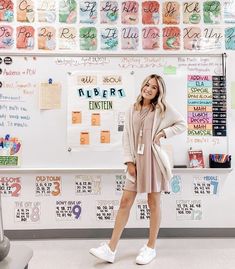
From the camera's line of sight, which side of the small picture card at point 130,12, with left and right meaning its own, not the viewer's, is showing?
front

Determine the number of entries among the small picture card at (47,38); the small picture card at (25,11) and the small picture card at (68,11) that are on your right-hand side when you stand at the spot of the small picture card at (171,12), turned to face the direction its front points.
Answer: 3

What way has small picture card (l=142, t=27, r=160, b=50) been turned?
toward the camera

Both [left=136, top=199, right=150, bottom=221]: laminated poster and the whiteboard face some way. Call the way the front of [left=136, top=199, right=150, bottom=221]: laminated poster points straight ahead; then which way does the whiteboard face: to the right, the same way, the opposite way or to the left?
the same way

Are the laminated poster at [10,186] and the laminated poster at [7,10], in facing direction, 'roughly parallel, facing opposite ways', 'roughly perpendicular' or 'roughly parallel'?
roughly parallel

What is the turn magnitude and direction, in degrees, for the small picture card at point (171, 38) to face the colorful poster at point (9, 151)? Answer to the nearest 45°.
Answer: approximately 90° to its right

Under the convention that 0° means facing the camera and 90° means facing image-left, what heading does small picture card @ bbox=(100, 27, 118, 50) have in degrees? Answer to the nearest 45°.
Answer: approximately 0°

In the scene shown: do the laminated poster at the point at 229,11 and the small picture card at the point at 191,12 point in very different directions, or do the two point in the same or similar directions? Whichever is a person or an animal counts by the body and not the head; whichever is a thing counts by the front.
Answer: same or similar directions

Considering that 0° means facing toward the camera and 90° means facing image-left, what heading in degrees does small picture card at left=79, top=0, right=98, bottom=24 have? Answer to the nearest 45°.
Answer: approximately 0°

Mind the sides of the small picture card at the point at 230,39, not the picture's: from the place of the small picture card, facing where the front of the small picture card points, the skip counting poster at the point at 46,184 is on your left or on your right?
on your right

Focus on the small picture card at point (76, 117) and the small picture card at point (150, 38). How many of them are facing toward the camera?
2

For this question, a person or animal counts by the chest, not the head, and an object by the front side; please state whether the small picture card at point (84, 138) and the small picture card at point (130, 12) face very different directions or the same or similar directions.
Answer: same or similar directions
